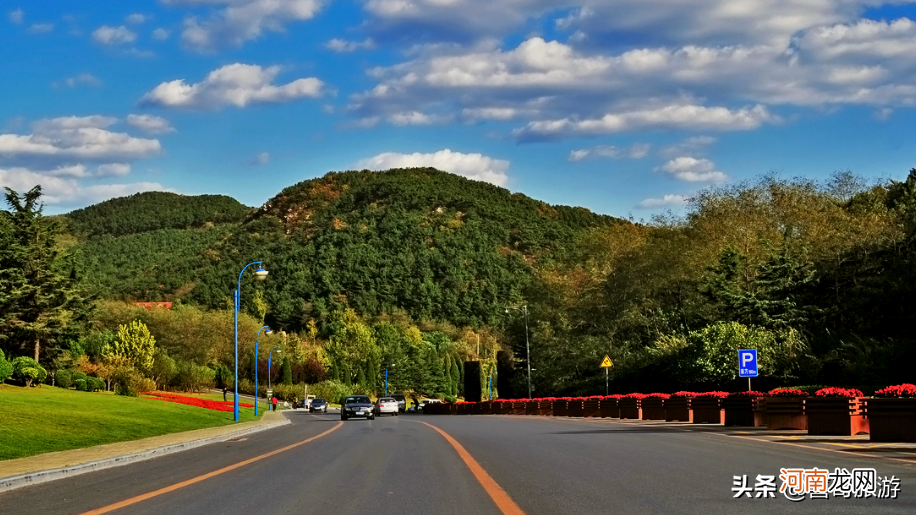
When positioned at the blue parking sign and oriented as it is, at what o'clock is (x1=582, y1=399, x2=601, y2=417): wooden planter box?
The wooden planter box is roughly at 5 o'clock from the blue parking sign.

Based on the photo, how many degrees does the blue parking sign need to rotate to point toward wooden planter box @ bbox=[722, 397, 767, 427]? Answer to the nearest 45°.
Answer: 0° — it already faces it

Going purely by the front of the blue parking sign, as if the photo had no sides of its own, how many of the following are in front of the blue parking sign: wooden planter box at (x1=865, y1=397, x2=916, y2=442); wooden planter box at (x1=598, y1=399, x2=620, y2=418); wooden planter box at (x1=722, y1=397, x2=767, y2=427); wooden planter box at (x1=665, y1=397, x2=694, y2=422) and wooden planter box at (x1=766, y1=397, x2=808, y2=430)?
3

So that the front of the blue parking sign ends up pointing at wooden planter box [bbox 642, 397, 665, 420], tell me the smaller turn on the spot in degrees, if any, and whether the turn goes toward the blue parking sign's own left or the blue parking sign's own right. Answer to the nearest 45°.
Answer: approximately 135° to the blue parking sign's own right

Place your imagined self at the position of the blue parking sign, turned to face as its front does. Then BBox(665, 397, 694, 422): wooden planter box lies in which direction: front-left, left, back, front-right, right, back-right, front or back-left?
back-right

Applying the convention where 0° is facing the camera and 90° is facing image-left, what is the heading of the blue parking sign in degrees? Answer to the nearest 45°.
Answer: approximately 0°

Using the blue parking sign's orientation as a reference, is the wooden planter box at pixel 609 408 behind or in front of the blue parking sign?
behind

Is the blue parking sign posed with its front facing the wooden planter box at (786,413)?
yes
